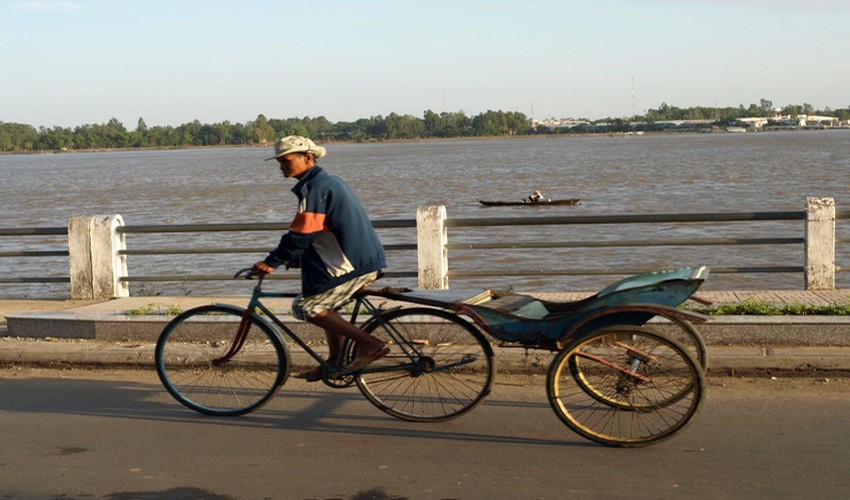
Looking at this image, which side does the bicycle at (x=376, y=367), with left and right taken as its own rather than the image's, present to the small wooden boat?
right

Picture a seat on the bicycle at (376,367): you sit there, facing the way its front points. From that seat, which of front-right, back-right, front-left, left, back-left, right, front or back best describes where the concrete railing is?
right

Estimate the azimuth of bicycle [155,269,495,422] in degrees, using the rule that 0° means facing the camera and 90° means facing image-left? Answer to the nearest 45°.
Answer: approximately 90°

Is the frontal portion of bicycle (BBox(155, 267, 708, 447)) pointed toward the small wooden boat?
no

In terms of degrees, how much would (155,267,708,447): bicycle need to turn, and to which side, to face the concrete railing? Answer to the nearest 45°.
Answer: approximately 90° to its right
